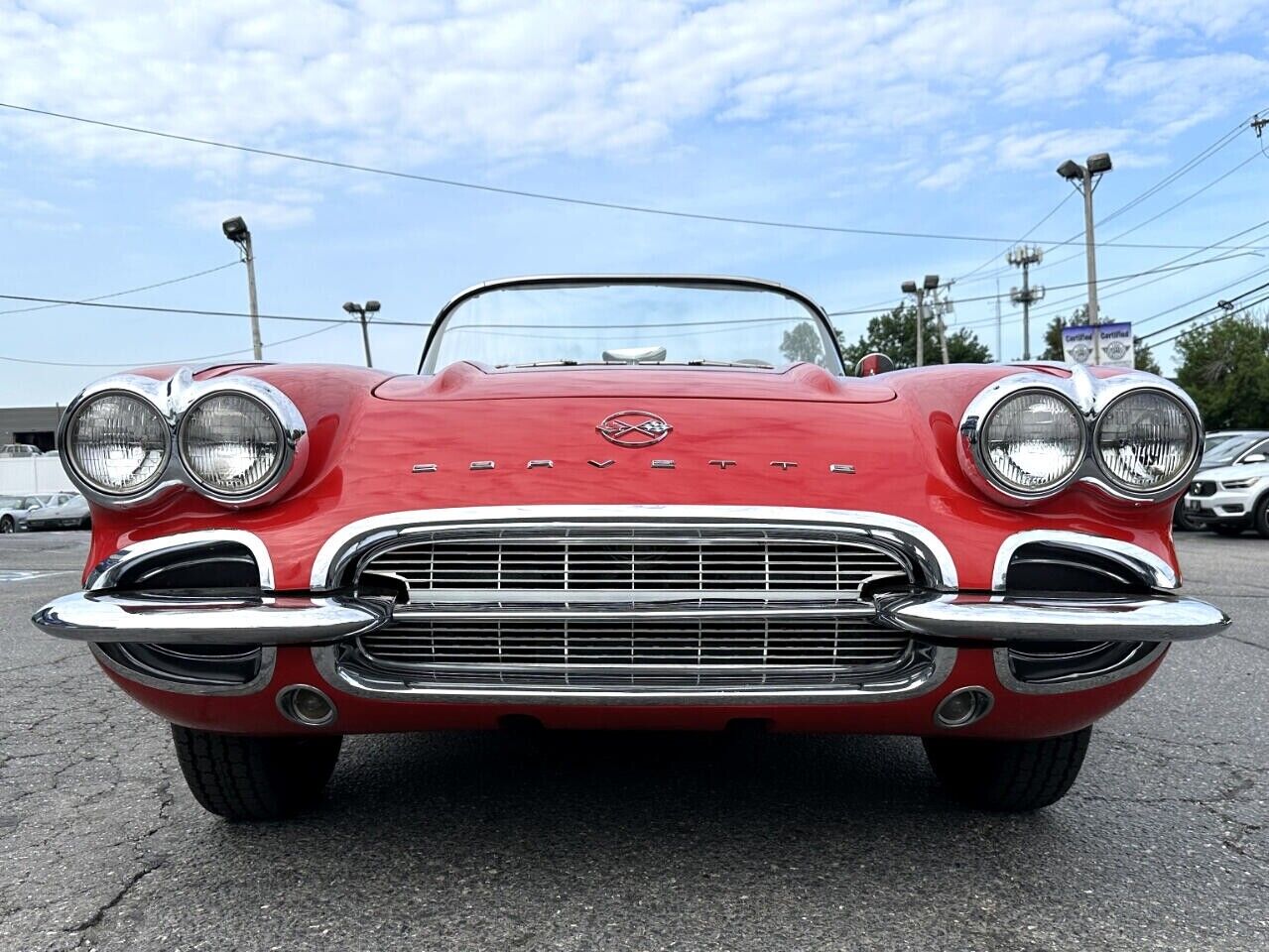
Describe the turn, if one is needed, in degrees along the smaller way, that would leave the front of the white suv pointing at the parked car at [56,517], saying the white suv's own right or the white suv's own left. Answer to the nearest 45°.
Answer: approximately 45° to the white suv's own right

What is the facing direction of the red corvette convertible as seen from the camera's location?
facing the viewer

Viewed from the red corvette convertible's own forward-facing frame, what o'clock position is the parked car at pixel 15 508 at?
The parked car is roughly at 5 o'clock from the red corvette convertible.

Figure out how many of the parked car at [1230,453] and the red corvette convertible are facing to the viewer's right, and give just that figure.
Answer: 0

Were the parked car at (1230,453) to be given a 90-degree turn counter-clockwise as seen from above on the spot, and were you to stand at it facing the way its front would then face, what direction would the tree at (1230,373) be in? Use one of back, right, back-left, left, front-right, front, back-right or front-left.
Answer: back-left

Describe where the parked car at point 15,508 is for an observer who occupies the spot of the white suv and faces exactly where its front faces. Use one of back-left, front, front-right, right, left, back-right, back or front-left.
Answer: front-right

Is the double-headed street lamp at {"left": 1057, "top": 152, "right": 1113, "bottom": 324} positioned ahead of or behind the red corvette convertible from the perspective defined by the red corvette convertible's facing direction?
behind

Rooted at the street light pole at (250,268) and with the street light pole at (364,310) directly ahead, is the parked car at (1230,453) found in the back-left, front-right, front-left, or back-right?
back-right

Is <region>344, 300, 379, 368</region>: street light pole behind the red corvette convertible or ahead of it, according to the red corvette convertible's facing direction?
behind

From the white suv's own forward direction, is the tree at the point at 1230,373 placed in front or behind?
behind

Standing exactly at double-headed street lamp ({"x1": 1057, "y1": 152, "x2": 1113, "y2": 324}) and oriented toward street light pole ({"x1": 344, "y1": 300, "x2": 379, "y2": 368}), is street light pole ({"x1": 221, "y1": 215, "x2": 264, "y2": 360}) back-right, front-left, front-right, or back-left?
front-left

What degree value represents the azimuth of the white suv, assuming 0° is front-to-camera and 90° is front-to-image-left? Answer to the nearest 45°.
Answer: approximately 45°

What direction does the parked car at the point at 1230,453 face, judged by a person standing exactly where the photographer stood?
facing the viewer and to the left of the viewer
